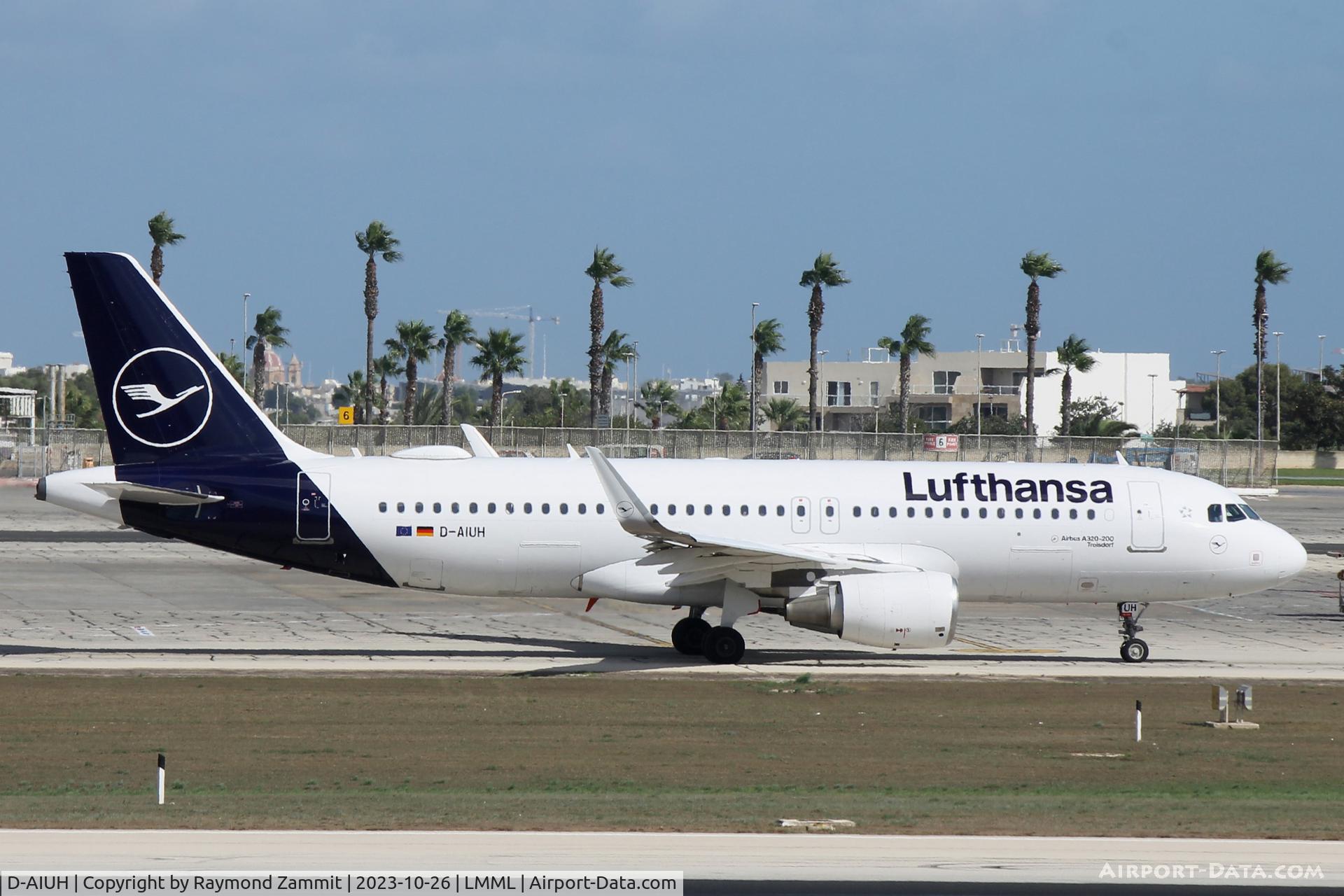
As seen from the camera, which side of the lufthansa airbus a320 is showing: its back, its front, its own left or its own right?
right
